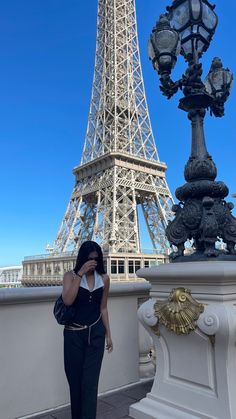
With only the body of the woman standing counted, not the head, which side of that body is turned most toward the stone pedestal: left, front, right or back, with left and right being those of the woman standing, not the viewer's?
left

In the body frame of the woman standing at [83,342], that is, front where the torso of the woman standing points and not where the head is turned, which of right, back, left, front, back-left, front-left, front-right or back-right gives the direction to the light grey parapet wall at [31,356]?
back-right

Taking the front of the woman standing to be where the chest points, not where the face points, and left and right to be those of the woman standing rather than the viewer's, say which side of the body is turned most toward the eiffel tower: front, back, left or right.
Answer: back

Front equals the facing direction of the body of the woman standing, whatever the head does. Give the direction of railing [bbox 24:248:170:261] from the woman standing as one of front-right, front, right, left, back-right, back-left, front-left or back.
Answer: back

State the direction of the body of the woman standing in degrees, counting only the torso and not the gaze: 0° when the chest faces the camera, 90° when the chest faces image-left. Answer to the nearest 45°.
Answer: approximately 0°
